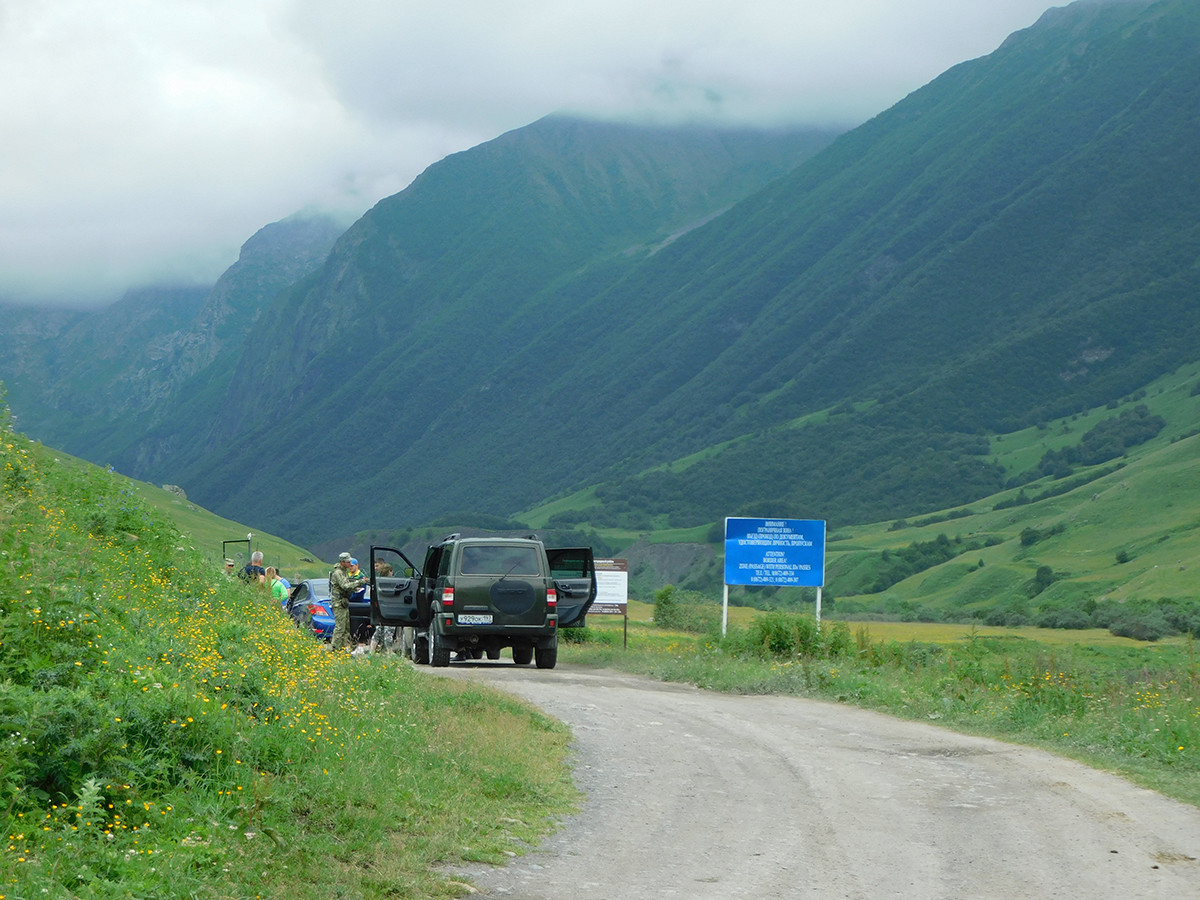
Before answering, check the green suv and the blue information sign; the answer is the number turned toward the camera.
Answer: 1

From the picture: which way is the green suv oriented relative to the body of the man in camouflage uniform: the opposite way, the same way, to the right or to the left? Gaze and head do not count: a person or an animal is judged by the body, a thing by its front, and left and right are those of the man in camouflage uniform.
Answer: to the left

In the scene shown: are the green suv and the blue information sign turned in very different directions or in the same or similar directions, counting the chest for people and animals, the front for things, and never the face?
very different directions

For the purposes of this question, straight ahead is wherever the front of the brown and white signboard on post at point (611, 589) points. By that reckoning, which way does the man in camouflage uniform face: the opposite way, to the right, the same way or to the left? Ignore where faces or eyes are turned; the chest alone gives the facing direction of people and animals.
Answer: to the left

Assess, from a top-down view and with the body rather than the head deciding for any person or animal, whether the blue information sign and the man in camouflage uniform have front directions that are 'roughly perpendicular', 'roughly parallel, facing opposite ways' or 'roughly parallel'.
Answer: roughly perpendicular

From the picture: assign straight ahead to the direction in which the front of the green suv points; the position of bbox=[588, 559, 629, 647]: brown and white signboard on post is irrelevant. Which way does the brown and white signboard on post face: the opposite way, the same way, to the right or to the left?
the opposite way

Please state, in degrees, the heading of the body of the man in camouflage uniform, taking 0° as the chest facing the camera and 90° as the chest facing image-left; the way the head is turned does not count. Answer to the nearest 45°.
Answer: approximately 270°

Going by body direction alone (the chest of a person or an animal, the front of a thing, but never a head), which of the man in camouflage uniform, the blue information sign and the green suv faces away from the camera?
the green suv

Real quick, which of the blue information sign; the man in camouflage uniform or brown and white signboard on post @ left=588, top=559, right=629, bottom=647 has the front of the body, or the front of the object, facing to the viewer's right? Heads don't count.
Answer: the man in camouflage uniform

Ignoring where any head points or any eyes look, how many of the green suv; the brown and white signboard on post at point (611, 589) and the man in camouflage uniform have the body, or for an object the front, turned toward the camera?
1

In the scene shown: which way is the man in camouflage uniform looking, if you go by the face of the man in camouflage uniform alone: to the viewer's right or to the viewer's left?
to the viewer's right

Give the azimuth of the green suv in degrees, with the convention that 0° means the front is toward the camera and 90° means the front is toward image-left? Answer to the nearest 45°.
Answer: approximately 180°
